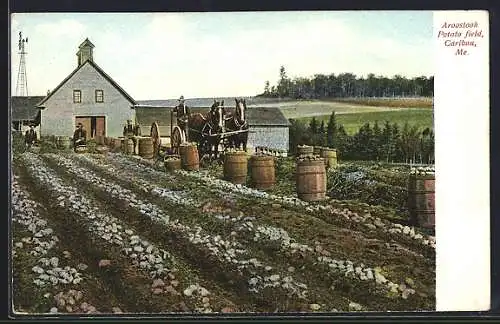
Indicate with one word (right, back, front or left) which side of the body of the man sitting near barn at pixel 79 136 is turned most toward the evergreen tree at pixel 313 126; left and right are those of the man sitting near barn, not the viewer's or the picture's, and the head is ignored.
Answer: left

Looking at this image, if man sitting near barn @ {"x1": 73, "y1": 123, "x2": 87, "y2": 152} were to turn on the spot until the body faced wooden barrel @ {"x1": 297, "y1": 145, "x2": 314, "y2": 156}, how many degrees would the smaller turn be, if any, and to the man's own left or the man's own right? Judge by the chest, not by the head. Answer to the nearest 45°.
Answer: approximately 90° to the man's own left

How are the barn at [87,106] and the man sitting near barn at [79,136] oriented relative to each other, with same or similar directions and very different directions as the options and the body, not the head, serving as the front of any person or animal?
same or similar directions

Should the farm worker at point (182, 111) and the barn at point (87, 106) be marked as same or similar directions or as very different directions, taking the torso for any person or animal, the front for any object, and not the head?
same or similar directions

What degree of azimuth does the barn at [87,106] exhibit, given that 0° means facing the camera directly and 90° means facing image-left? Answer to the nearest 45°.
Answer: approximately 0°

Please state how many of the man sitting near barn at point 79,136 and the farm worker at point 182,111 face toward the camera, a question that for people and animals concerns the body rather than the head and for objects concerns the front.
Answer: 2

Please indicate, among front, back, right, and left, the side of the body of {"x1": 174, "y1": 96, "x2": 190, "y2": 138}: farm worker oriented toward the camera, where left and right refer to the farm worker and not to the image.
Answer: front

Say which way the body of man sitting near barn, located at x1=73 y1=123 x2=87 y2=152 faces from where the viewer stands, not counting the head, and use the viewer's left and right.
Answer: facing the viewer

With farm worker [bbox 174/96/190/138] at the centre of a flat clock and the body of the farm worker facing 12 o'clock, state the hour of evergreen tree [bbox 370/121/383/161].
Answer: The evergreen tree is roughly at 9 o'clock from the farm worker.
